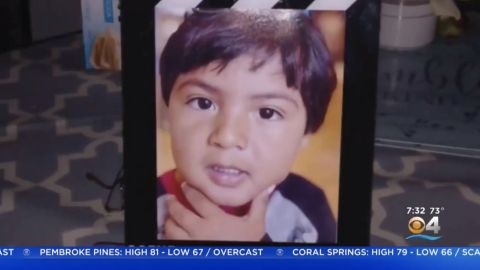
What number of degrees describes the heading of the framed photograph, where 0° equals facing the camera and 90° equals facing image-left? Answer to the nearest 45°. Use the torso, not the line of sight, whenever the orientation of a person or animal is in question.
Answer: approximately 0°
